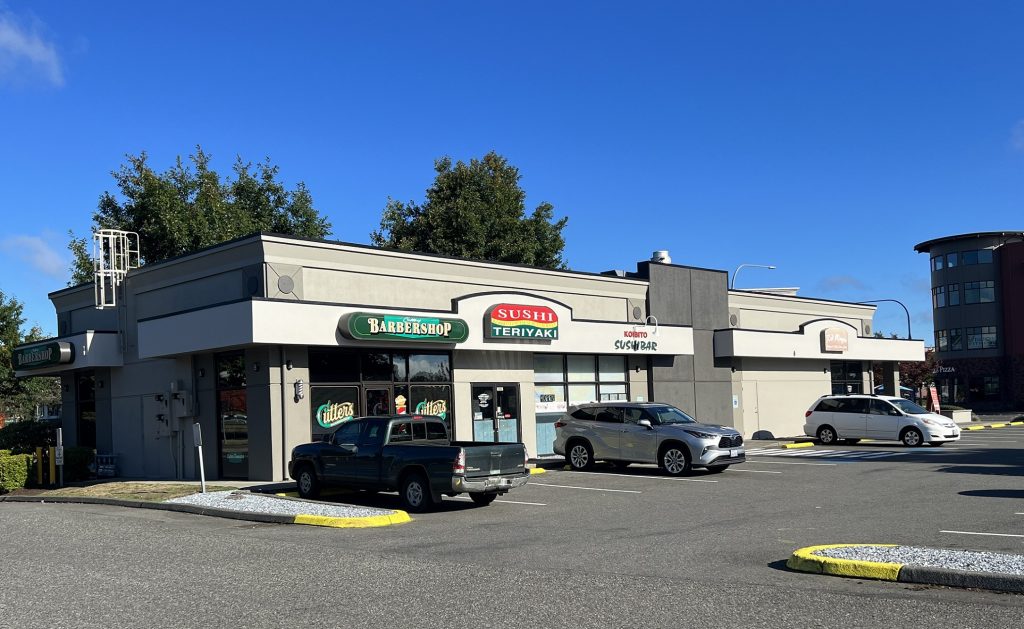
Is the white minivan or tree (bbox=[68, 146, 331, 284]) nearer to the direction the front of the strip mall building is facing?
the white minivan

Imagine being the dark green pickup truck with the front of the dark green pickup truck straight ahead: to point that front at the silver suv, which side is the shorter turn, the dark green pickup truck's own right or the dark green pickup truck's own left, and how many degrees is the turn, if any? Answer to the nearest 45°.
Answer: approximately 90° to the dark green pickup truck's own right

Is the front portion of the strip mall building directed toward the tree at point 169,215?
no

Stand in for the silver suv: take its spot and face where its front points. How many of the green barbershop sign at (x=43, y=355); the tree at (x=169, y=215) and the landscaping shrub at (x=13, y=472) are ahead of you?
0

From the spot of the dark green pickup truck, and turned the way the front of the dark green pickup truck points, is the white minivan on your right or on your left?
on your right

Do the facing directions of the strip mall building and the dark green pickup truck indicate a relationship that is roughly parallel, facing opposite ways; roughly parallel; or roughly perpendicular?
roughly parallel, facing opposite ways

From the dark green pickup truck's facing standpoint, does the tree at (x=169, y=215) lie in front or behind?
in front

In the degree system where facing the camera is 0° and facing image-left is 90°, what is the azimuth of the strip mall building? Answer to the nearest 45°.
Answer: approximately 315°

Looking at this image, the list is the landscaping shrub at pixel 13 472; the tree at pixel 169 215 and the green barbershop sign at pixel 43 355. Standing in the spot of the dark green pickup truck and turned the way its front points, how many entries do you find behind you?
0

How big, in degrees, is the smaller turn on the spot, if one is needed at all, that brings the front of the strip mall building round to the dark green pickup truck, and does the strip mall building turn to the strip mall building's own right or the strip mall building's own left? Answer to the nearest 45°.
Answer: approximately 45° to the strip mall building's own right

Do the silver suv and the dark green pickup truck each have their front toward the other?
no

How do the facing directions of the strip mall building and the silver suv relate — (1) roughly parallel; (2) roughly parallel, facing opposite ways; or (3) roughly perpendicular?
roughly parallel

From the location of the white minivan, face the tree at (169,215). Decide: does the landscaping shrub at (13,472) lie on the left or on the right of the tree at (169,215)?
left

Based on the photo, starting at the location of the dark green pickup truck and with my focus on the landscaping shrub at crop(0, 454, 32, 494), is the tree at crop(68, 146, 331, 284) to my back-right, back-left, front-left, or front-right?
front-right

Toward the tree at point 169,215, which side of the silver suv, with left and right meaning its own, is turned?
back

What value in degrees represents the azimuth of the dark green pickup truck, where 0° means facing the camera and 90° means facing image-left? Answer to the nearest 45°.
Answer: approximately 135°
